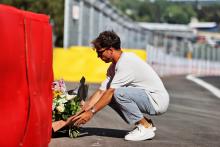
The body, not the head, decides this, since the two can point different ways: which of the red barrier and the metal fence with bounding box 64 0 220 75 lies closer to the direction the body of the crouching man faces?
the red barrier

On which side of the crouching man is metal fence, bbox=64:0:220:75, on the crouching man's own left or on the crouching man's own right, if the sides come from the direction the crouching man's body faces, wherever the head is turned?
on the crouching man's own right

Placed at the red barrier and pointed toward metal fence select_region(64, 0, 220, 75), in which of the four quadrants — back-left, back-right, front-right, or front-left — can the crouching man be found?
front-right

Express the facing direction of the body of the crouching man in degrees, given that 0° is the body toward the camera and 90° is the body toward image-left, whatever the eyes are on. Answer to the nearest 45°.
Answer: approximately 90°

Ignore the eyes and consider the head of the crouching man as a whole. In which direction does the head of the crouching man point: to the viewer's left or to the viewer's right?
to the viewer's left

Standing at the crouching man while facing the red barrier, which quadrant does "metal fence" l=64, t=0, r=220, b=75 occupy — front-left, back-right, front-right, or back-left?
back-right
